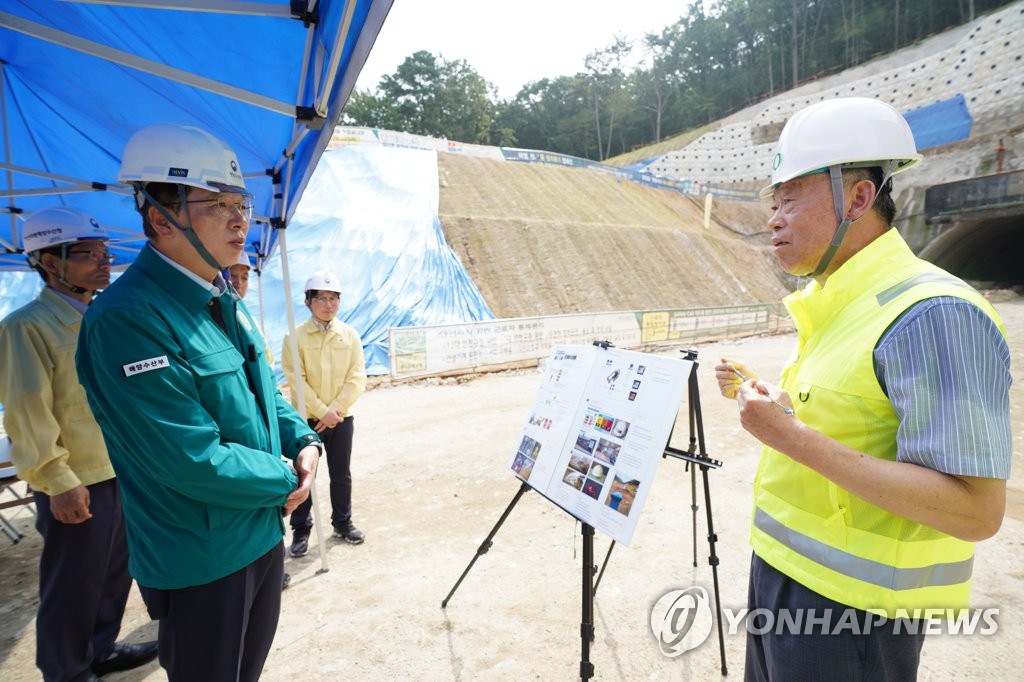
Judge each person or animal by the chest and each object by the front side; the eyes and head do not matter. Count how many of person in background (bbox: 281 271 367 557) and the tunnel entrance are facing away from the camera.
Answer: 0

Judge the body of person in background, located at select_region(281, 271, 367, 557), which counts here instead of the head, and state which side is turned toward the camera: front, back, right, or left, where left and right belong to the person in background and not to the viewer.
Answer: front

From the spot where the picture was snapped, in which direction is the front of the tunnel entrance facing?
facing the viewer and to the left of the viewer

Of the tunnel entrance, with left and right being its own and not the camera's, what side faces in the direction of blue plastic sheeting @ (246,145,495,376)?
front

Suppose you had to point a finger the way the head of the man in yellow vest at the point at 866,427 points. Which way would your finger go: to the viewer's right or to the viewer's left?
to the viewer's left

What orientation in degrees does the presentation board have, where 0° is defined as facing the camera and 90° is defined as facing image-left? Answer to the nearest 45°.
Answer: approximately 45°

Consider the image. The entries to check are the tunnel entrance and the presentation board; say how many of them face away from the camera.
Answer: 0

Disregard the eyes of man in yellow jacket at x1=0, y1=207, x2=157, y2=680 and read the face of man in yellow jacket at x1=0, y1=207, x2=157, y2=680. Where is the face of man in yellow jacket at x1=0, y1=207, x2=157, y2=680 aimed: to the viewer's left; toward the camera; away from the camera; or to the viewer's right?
to the viewer's right

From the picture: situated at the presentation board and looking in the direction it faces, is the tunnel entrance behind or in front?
behind

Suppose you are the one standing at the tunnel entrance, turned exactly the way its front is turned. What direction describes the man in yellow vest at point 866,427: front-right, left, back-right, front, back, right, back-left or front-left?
front-left

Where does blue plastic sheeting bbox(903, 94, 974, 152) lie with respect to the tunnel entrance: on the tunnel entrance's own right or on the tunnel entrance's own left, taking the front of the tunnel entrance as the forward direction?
on the tunnel entrance's own right

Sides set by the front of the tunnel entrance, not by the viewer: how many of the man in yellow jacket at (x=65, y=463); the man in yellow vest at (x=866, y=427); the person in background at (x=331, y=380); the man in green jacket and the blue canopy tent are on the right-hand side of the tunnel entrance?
0

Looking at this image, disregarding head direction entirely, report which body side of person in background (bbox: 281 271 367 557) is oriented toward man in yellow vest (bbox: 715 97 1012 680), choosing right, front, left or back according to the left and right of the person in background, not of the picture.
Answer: front

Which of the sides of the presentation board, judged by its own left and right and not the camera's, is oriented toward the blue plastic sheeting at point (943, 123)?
back

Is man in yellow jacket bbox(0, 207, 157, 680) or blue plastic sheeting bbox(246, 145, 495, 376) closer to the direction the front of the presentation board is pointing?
the man in yellow jacket

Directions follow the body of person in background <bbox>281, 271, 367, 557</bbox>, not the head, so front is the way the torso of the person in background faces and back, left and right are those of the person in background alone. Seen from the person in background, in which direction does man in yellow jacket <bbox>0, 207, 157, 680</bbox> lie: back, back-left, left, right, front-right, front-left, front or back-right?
front-right

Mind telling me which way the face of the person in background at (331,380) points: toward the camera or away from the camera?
toward the camera

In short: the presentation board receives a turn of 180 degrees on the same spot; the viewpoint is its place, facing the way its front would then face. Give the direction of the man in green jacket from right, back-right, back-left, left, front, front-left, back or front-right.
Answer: back
